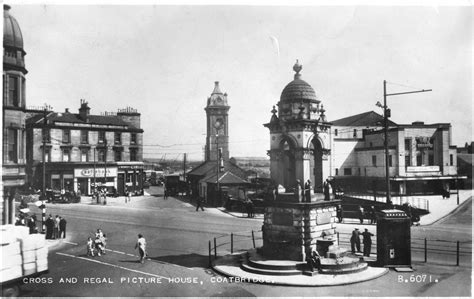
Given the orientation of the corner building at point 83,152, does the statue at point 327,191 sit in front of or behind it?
in front

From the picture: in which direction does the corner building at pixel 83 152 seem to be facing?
toward the camera

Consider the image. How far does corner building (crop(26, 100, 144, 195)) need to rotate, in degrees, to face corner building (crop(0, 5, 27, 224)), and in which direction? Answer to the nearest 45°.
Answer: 0° — it already faces it

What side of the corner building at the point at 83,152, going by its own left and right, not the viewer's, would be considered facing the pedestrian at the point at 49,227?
front

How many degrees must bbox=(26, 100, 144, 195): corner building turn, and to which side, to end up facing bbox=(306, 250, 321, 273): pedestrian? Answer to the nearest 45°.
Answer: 0° — it already faces them
